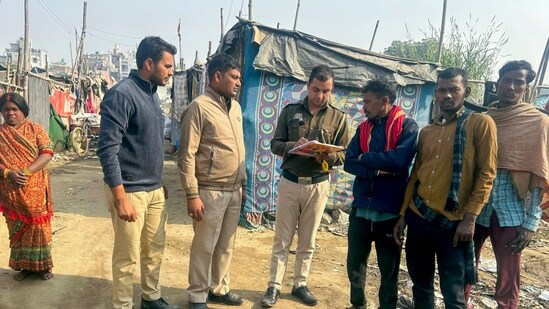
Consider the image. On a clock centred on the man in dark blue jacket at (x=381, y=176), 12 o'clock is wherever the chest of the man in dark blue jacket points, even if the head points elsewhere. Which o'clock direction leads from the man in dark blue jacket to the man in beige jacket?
The man in beige jacket is roughly at 1 o'clock from the man in dark blue jacket.

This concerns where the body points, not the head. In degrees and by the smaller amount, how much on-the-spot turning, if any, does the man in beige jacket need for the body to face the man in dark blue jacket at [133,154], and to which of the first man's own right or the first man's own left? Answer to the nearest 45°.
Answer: approximately 135° to the first man's own right

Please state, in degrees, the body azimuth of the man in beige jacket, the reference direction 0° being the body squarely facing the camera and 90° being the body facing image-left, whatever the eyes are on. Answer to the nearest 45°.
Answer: approximately 315°

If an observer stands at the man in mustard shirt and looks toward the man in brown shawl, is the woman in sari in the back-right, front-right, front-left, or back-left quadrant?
back-left
